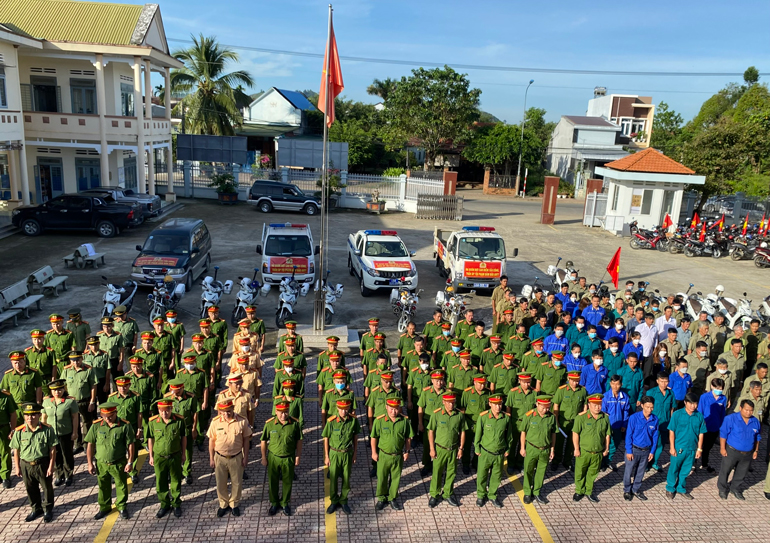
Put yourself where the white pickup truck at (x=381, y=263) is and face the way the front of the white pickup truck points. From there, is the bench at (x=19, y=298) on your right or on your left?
on your right

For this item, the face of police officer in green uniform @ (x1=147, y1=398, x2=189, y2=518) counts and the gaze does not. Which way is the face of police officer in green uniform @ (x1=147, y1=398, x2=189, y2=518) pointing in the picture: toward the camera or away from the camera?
toward the camera

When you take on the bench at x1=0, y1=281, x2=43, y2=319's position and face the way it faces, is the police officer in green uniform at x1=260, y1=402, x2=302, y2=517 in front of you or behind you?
in front

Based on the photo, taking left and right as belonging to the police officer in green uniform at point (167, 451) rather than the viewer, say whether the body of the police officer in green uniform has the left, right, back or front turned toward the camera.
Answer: front

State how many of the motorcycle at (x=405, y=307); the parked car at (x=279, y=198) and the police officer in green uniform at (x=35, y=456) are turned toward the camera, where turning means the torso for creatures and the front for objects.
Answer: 2

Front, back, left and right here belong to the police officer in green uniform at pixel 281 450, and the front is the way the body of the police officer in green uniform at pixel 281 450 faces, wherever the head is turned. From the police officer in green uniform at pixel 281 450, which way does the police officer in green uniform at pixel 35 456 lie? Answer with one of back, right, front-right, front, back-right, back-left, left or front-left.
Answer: right

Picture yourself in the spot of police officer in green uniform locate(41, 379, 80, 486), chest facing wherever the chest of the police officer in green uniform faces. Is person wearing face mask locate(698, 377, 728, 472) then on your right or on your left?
on your left

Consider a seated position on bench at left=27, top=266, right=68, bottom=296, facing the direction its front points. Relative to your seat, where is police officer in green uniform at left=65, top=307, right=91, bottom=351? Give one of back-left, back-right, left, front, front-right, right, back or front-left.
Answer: front-right

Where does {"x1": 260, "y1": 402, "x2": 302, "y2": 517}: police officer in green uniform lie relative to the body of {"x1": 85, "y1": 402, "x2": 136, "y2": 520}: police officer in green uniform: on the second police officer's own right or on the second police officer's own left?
on the second police officer's own left

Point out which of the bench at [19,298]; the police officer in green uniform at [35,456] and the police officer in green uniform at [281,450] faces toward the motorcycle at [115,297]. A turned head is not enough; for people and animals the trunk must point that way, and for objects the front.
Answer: the bench

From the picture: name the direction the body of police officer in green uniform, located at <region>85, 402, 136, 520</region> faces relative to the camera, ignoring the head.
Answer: toward the camera

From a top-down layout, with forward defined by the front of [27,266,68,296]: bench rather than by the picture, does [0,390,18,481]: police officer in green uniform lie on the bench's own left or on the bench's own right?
on the bench's own right

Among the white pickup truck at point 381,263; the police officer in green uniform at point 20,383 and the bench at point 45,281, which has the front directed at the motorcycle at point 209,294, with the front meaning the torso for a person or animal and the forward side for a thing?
the bench

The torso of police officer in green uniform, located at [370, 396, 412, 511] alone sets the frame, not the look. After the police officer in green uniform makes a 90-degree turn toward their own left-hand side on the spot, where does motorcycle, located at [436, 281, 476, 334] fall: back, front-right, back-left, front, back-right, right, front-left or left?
left

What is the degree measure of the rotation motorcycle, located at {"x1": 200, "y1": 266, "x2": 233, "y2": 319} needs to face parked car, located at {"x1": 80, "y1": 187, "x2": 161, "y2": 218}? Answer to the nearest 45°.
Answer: approximately 135° to its right

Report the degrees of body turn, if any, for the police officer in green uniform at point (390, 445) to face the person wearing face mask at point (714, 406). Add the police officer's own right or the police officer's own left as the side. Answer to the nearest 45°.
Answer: approximately 90° to the police officer's own left
